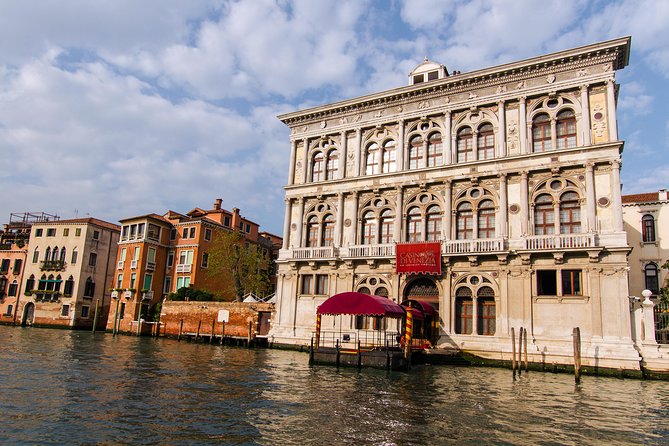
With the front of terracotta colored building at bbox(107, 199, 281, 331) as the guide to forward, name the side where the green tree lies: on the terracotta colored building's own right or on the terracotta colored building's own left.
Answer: on the terracotta colored building's own left

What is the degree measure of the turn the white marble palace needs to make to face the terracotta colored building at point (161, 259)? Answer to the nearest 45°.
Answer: approximately 90° to its right

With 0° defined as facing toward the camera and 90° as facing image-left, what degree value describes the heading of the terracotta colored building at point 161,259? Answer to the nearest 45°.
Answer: approximately 45°

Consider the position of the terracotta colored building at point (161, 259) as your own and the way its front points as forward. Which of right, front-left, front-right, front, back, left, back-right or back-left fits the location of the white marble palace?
left

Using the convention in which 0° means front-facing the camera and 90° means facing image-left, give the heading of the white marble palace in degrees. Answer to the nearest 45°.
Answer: approximately 45°

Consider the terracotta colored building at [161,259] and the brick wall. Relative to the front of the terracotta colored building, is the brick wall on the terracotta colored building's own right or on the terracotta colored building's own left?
on the terracotta colored building's own left
